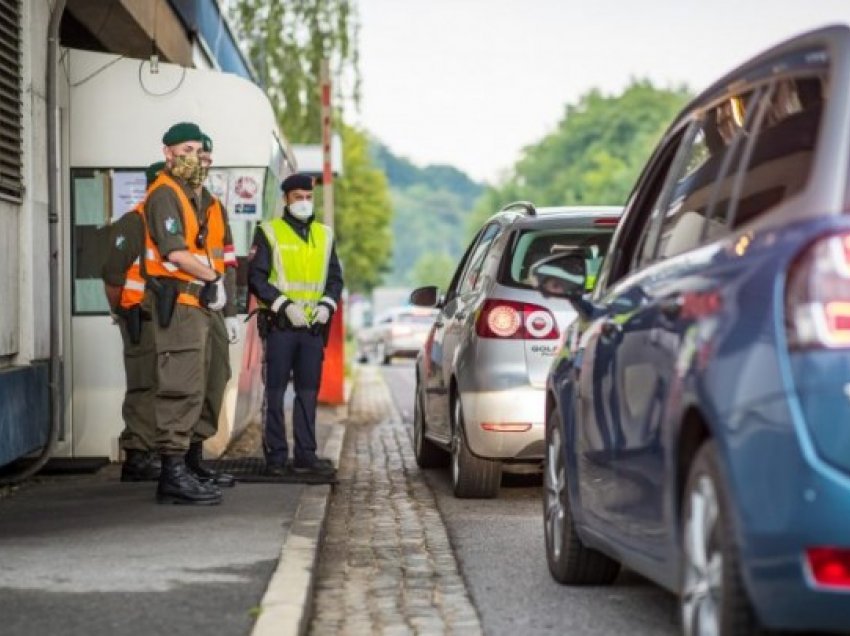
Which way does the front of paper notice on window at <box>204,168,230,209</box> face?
toward the camera

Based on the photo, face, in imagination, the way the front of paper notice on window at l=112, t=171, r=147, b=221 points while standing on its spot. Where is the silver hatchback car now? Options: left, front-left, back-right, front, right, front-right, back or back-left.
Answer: front-left

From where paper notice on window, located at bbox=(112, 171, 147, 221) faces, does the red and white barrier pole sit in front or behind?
behind

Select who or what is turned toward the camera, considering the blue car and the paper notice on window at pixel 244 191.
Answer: the paper notice on window

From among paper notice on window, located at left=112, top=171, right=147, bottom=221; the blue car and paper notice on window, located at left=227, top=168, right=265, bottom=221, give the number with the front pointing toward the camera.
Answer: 2

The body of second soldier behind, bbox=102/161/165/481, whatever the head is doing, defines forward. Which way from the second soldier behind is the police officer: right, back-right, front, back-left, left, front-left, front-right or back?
front-left

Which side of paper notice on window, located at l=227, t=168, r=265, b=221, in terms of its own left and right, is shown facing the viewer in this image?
front

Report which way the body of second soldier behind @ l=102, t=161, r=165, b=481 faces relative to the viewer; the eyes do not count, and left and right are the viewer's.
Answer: facing the viewer and to the right of the viewer

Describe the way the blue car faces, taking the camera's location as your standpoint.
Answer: facing away from the viewer and to the left of the viewer

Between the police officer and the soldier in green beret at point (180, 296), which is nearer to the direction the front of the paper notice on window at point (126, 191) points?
the soldier in green beret

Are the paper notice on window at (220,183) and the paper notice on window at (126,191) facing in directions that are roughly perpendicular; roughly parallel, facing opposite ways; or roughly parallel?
roughly parallel

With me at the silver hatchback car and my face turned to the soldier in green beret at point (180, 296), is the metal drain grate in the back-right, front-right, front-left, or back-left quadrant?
front-right

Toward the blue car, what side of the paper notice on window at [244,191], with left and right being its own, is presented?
front

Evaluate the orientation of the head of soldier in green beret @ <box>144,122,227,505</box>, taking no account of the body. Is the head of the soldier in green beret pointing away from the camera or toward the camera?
toward the camera
